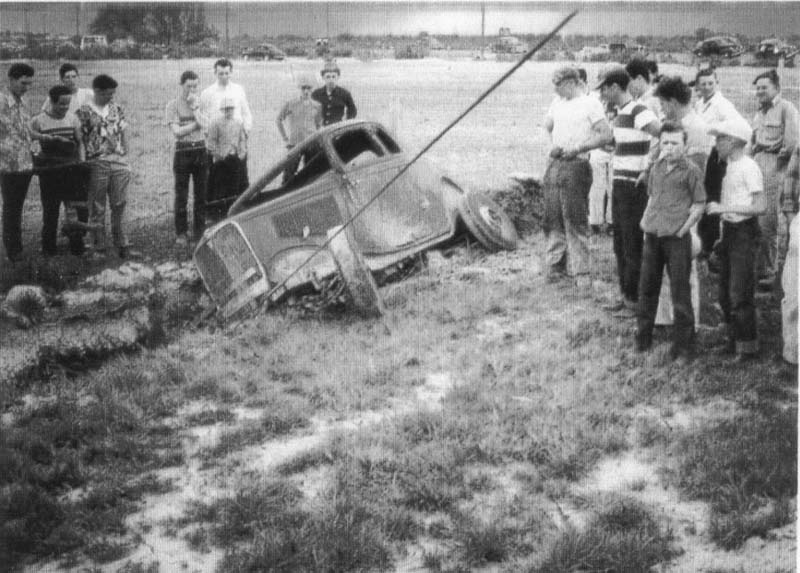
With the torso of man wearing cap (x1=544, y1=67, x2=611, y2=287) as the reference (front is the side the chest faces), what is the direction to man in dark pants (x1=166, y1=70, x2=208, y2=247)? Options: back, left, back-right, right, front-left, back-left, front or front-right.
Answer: front-right

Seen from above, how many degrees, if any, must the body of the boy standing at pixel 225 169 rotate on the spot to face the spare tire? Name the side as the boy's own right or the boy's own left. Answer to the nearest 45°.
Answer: approximately 90° to the boy's own left
